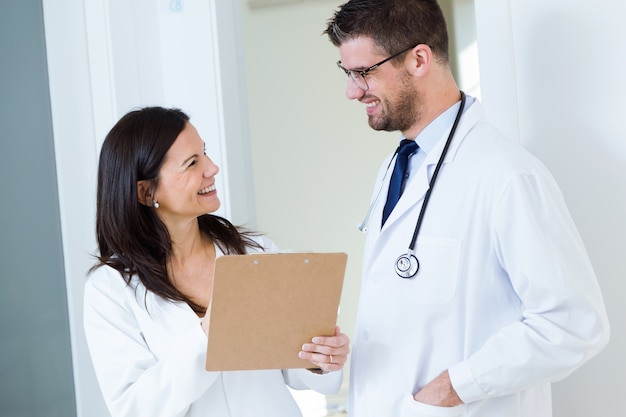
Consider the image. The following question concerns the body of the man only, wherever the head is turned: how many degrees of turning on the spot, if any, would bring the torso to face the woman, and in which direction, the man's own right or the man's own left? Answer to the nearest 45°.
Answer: approximately 45° to the man's own right

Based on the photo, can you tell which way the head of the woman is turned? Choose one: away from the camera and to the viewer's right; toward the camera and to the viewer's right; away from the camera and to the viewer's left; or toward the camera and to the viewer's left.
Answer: toward the camera and to the viewer's right

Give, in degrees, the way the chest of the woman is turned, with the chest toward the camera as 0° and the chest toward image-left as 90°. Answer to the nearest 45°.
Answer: approximately 315°

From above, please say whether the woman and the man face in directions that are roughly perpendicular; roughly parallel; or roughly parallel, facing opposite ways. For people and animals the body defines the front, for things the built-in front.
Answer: roughly perpendicular

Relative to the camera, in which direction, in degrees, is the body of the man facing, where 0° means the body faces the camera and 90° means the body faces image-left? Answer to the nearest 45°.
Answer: approximately 45°
